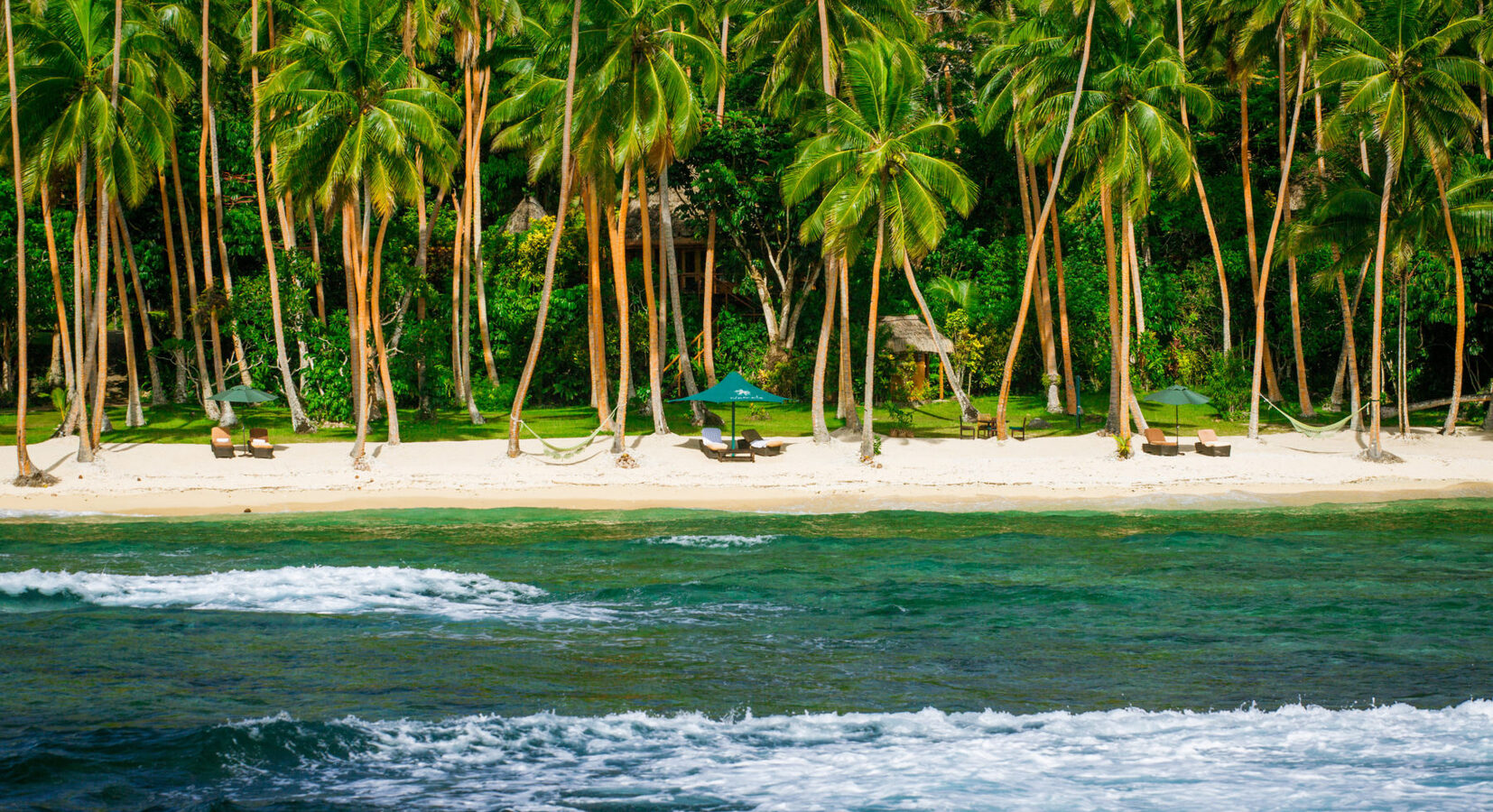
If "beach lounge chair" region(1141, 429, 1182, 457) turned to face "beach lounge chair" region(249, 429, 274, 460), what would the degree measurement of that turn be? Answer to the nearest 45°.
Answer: approximately 135° to its right

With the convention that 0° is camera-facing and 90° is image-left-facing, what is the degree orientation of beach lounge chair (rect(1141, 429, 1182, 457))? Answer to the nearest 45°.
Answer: approximately 315°

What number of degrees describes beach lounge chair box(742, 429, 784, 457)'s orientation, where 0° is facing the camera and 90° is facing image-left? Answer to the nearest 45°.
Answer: approximately 315°

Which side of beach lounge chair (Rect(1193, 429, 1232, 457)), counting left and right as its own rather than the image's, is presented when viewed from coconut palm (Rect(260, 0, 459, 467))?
right

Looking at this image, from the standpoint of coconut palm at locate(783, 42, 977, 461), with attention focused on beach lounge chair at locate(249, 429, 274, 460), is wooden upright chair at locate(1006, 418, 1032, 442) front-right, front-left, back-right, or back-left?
back-right

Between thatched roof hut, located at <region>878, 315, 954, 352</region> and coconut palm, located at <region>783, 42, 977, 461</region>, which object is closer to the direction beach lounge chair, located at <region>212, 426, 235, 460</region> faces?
the coconut palm

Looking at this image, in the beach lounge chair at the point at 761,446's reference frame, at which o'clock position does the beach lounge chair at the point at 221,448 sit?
the beach lounge chair at the point at 221,448 is roughly at 4 o'clock from the beach lounge chair at the point at 761,446.

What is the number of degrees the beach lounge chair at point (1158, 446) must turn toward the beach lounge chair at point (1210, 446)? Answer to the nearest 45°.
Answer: approximately 45° to its left

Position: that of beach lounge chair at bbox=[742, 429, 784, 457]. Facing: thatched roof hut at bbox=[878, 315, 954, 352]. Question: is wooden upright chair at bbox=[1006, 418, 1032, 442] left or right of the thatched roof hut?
right
